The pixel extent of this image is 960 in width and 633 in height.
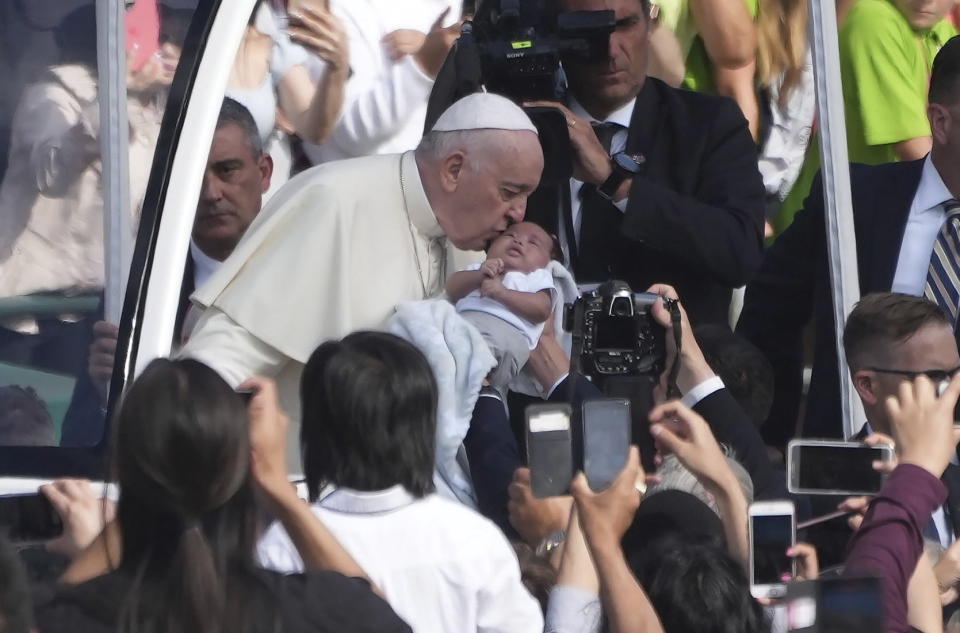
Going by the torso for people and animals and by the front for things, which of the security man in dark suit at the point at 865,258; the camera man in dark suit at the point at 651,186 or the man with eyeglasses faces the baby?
the camera man in dark suit at the point at 651,186

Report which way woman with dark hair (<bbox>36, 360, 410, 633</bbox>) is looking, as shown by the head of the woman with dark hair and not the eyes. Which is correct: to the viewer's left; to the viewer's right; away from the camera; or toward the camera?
away from the camera

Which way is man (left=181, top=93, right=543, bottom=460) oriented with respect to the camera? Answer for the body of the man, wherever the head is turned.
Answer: to the viewer's right

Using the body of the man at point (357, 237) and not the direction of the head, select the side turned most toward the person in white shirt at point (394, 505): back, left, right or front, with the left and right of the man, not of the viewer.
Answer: right

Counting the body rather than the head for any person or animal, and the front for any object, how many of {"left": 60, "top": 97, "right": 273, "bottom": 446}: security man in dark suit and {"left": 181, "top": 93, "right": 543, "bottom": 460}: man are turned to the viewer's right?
1

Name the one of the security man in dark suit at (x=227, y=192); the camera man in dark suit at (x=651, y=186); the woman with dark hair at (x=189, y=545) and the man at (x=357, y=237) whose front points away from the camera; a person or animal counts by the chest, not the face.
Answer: the woman with dark hair

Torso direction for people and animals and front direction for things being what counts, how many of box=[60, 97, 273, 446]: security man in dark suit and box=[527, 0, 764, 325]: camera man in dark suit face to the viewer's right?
0

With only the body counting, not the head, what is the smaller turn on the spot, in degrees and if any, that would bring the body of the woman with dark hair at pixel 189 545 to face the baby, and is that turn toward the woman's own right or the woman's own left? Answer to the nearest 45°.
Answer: approximately 45° to the woman's own right

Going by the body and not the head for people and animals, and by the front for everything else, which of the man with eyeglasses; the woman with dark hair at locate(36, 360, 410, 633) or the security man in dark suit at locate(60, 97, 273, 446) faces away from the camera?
the woman with dark hair

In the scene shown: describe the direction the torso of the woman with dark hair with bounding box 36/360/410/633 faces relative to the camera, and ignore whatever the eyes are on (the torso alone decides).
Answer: away from the camera

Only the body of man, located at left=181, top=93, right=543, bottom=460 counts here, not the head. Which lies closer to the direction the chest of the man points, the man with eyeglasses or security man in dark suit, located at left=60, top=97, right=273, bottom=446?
the man with eyeglasses

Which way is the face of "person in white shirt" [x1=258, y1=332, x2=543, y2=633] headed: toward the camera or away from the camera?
away from the camera

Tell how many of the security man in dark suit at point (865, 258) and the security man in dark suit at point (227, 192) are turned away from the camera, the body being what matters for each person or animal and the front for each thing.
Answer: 0

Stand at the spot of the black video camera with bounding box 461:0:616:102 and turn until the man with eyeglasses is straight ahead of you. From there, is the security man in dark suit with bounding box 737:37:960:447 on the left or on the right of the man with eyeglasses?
left

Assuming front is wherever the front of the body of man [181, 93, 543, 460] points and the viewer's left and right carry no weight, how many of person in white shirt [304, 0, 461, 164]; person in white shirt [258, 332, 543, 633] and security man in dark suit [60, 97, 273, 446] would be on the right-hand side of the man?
1

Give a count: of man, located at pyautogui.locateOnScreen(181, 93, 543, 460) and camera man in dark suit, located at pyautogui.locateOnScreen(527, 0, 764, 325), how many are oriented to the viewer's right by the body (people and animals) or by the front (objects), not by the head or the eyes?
1

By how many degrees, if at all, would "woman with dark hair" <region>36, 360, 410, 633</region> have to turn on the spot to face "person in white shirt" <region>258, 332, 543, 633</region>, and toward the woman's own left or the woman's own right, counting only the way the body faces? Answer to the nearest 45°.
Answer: approximately 45° to the woman's own right
